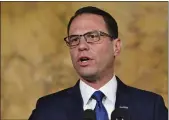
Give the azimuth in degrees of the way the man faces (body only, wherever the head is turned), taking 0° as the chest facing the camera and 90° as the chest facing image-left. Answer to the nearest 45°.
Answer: approximately 0°
